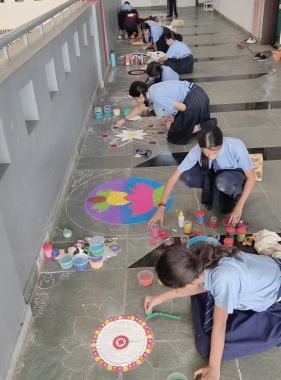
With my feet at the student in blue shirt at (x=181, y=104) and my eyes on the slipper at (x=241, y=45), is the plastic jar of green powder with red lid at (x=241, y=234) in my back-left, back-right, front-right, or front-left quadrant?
back-right

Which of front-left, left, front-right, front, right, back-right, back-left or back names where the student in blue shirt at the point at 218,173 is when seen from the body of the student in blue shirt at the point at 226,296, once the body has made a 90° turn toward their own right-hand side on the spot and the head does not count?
front

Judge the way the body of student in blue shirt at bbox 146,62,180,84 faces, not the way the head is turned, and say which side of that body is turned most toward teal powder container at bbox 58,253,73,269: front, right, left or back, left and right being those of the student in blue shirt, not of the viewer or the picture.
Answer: left

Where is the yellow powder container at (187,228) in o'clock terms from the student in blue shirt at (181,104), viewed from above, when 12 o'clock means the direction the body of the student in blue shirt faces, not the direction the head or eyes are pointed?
The yellow powder container is roughly at 9 o'clock from the student in blue shirt.

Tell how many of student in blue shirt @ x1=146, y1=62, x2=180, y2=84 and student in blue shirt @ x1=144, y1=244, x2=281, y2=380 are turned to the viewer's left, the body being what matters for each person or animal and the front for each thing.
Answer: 2

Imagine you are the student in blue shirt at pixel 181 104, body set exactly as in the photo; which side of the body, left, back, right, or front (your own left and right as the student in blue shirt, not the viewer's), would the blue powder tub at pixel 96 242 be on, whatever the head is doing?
left

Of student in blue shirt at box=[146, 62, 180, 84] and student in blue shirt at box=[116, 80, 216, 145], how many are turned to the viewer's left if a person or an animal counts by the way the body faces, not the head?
2

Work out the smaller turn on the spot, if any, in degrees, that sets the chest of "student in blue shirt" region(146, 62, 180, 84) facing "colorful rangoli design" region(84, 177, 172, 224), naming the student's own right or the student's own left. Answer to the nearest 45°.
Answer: approximately 90° to the student's own left

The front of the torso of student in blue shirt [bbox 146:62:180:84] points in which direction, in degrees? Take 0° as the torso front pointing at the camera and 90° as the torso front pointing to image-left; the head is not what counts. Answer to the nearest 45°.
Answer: approximately 90°

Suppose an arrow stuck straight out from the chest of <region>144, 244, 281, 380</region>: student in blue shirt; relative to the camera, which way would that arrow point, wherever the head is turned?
to the viewer's left

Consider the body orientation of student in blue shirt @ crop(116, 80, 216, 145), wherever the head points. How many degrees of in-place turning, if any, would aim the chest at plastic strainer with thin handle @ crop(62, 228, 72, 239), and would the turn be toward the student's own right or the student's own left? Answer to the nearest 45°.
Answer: approximately 45° to the student's own left

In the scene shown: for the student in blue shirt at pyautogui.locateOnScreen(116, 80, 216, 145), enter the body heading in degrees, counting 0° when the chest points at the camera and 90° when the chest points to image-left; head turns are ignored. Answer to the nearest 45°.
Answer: approximately 90°

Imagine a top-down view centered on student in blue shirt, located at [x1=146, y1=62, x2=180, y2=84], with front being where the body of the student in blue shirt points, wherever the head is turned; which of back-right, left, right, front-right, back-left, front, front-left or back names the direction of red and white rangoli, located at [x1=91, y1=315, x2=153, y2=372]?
left
